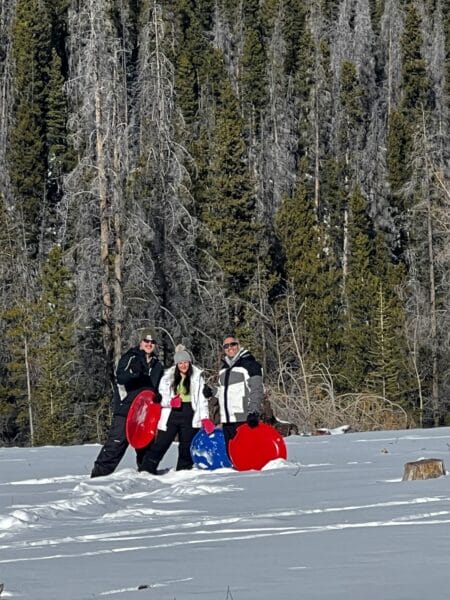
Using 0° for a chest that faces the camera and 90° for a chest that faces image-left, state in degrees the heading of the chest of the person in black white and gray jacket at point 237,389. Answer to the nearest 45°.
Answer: approximately 45°

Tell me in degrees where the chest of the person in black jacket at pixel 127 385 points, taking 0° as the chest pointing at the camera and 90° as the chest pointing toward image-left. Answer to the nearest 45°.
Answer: approximately 315°

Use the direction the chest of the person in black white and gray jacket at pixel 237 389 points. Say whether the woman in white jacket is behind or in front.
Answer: in front

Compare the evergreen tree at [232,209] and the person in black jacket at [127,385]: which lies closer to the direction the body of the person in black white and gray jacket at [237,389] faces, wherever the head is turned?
the person in black jacket

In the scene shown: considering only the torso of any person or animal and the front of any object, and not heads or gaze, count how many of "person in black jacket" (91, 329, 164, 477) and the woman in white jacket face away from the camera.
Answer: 0

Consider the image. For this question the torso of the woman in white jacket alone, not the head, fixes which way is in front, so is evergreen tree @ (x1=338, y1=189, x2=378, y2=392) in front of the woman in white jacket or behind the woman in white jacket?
behind

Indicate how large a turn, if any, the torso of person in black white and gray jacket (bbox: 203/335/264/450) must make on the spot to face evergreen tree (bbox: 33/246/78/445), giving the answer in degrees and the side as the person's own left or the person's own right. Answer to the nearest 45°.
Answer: approximately 135° to the person's own right

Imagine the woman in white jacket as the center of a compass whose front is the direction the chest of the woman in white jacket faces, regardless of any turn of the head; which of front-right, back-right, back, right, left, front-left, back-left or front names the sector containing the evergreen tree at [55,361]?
back

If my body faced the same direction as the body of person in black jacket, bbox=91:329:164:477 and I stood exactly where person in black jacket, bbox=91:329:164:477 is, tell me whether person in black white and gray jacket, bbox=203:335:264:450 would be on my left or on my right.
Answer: on my left

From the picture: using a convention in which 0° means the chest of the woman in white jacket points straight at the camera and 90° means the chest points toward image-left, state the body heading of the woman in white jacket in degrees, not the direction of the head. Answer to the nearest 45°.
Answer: approximately 0°

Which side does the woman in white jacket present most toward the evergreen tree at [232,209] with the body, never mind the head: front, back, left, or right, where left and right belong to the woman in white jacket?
back

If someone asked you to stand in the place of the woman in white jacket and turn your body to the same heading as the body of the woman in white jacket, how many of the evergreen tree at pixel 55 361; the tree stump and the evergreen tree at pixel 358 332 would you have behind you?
2
